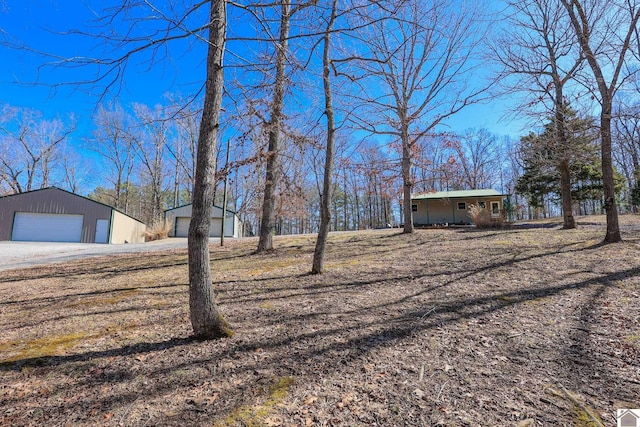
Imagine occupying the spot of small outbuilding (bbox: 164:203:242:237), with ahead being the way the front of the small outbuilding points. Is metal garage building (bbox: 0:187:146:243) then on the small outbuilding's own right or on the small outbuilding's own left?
on the small outbuilding's own right

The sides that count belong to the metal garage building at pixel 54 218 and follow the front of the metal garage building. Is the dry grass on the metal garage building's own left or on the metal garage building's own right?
on the metal garage building's own left

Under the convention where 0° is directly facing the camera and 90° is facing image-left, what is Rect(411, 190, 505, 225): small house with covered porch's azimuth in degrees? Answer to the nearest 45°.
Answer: approximately 0°

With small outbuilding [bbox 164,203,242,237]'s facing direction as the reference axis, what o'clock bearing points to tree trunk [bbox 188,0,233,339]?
The tree trunk is roughly at 12 o'clock from the small outbuilding.

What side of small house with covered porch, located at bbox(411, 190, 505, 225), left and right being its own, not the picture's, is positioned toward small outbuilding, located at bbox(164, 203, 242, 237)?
right

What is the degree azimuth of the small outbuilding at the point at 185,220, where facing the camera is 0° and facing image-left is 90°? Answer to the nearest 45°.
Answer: approximately 0°

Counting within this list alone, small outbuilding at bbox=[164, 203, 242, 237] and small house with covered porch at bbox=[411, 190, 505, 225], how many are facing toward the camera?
2
